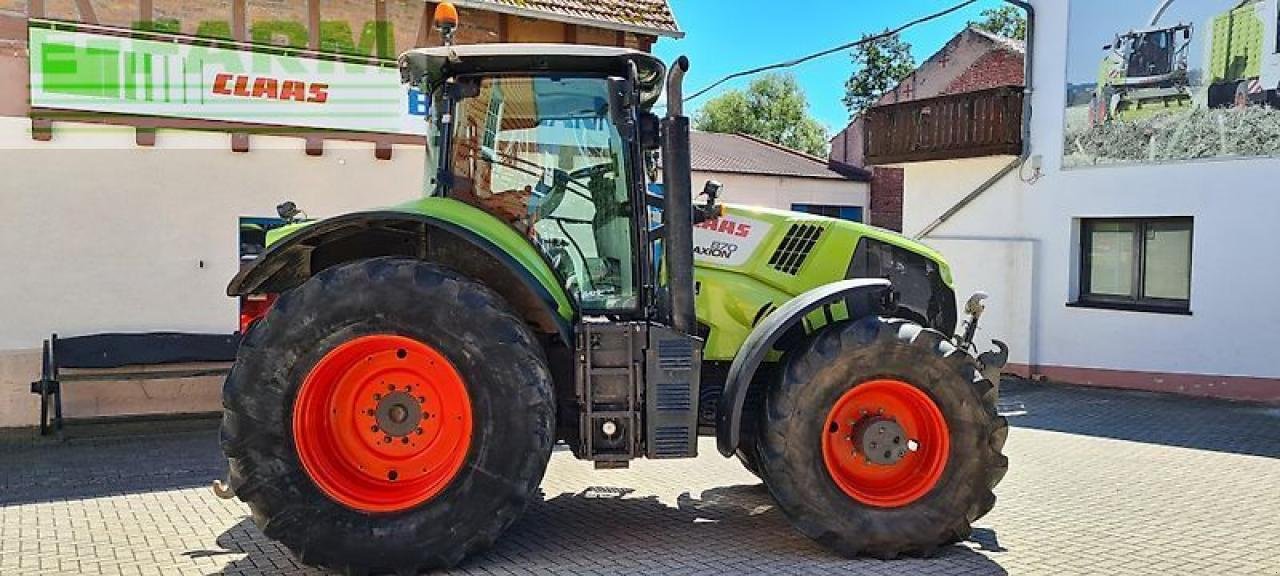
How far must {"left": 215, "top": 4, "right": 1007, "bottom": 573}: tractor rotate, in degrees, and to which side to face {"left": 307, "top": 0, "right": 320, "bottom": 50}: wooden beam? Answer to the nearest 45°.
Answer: approximately 135° to its left

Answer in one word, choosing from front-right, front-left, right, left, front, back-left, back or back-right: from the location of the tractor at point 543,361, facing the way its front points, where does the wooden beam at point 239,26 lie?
back-left

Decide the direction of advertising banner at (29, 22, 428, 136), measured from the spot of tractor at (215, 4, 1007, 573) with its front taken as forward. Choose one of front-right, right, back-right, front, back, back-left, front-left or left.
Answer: back-left

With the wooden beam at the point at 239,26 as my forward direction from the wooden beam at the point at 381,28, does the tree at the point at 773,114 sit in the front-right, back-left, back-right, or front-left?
back-right

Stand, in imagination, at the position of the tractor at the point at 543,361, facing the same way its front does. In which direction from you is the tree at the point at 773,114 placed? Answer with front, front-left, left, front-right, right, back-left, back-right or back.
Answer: left

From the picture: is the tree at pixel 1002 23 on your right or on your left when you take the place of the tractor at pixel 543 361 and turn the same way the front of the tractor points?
on your left

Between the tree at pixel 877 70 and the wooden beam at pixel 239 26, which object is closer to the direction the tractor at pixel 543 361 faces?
the tree

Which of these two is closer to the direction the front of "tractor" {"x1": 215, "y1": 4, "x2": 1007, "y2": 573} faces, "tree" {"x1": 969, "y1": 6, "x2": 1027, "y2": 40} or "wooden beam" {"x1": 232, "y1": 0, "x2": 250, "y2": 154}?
the tree

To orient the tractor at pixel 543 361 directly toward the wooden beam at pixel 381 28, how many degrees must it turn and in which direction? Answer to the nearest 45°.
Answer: approximately 90° to its left

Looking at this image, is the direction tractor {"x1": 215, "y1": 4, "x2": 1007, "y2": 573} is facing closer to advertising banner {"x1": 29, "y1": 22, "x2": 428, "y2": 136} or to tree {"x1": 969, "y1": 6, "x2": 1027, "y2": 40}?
the tree

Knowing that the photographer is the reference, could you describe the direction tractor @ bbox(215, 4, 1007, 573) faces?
facing to the right of the viewer
